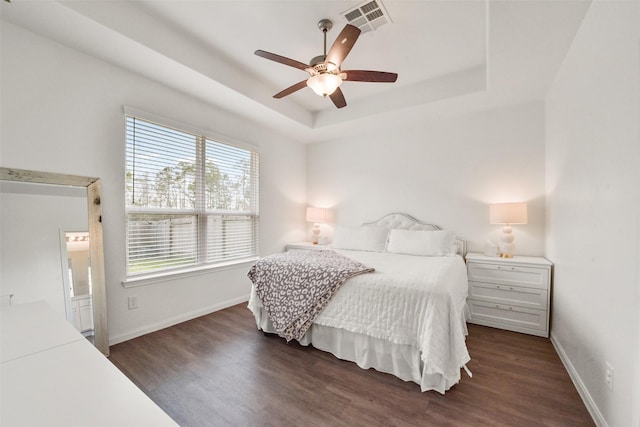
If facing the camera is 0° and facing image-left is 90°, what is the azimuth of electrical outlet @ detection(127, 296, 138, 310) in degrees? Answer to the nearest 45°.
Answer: approximately 315°

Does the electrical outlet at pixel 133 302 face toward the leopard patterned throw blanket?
yes

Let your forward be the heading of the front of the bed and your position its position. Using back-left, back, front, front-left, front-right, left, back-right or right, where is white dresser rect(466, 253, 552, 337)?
back

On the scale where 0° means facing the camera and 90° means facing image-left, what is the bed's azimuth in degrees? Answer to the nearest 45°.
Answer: approximately 45°

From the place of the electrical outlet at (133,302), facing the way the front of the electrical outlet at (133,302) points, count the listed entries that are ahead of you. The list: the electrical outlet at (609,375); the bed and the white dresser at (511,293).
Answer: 3
